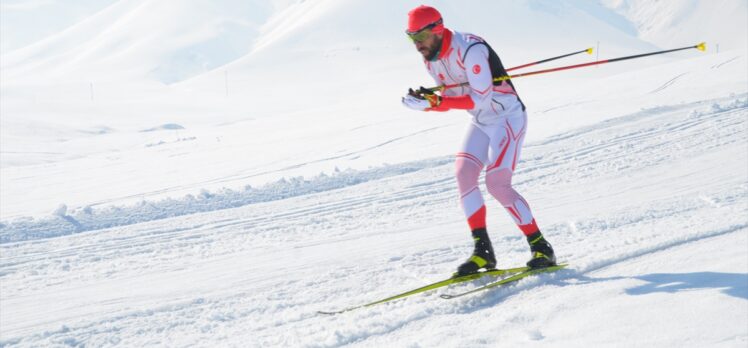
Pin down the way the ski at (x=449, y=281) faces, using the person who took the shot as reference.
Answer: facing to the left of the viewer
